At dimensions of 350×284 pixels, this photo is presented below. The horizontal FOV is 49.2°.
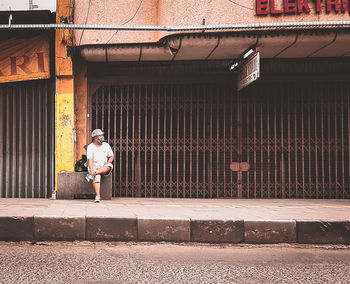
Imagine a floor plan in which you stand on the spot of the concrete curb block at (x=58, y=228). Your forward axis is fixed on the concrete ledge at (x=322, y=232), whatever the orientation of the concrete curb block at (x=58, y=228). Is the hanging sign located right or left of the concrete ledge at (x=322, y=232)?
left

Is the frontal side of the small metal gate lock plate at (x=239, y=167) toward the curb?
yes

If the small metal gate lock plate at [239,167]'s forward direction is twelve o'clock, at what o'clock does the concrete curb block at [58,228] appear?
The concrete curb block is roughly at 1 o'clock from the small metal gate lock plate.
